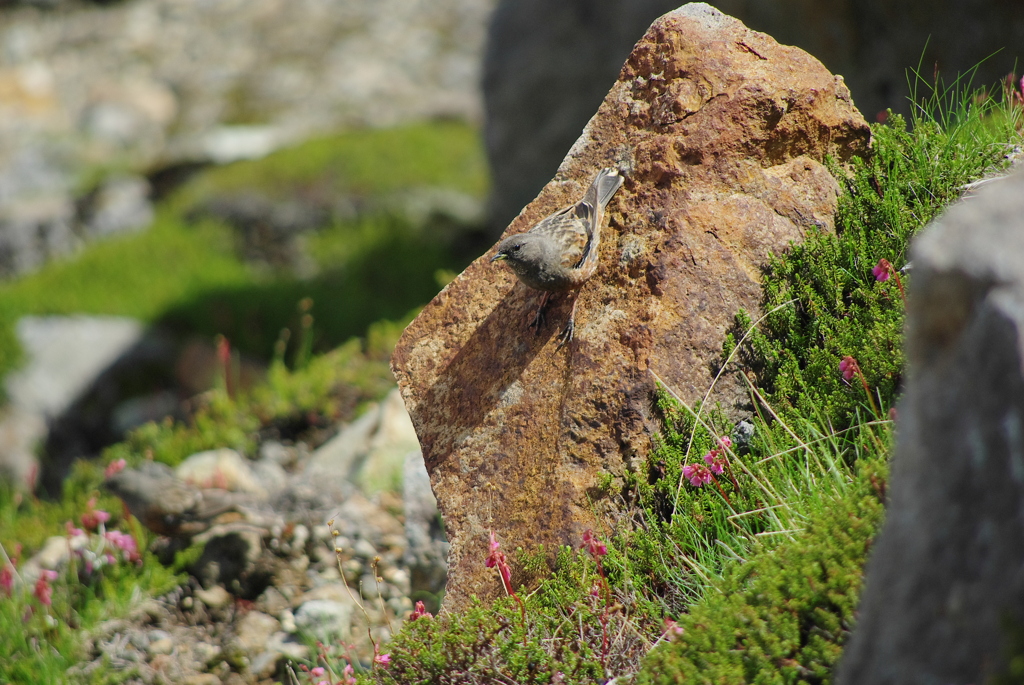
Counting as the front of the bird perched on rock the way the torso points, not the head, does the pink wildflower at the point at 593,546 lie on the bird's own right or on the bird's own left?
on the bird's own left

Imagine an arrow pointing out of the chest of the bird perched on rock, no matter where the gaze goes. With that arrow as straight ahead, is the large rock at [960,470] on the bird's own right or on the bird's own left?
on the bird's own left

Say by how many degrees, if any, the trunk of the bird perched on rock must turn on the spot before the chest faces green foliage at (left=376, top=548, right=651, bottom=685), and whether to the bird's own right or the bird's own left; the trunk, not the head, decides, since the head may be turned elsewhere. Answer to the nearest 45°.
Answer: approximately 45° to the bird's own left

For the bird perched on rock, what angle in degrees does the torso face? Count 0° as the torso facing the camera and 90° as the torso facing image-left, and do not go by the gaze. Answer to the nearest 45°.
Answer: approximately 45°
